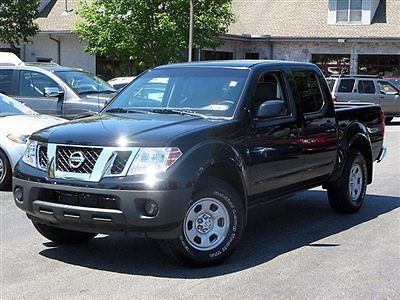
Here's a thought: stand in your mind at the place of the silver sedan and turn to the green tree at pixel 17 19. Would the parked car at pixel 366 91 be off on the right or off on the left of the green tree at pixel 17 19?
right

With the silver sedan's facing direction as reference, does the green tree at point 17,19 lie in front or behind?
behind

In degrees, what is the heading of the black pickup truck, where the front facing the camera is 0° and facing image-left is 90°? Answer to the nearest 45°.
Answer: approximately 45°

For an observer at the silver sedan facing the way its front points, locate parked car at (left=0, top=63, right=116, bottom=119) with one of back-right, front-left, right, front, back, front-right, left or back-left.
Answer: back-left

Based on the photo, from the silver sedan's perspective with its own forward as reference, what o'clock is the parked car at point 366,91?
The parked car is roughly at 9 o'clock from the silver sedan.

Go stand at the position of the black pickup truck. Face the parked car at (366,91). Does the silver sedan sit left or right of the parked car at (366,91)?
left

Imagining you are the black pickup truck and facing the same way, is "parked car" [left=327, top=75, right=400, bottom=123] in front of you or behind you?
behind

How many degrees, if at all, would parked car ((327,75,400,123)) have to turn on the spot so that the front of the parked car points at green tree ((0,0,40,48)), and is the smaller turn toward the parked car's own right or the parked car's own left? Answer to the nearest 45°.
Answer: approximately 180°

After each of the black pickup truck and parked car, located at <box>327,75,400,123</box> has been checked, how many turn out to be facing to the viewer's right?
1
